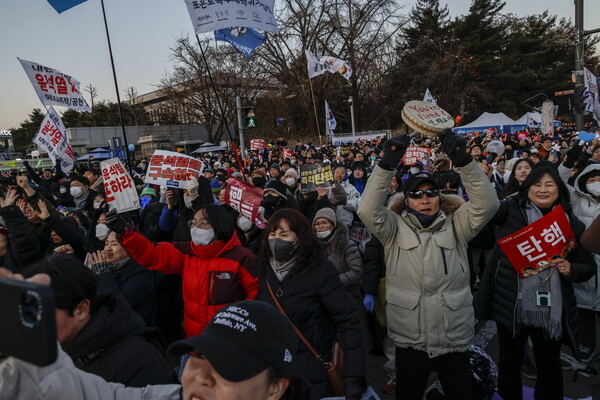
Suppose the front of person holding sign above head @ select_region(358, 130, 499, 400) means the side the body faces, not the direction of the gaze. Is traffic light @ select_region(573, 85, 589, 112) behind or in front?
behind

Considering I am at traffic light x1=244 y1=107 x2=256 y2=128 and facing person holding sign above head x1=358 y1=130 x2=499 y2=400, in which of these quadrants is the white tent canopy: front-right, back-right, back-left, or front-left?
back-left

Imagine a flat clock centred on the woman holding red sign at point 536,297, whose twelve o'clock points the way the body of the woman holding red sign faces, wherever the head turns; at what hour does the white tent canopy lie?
The white tent canopy is roughly at 6 o'clock from the woman holding red sign.

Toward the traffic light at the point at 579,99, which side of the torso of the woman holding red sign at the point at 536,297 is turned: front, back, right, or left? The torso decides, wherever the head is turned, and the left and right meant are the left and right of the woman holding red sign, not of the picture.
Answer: back

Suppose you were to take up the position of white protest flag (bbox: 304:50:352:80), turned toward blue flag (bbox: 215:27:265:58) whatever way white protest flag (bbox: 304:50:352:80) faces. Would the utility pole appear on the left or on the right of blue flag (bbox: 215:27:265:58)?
left

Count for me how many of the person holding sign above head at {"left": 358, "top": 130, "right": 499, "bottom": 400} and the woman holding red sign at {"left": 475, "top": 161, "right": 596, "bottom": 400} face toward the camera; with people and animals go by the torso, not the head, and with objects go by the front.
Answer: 2

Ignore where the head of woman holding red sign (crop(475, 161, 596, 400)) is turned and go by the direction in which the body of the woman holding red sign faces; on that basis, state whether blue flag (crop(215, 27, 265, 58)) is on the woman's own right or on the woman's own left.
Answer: on the woman's own right

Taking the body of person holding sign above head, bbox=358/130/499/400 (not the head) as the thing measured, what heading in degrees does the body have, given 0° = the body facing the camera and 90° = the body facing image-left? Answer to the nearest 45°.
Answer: approximately 0°

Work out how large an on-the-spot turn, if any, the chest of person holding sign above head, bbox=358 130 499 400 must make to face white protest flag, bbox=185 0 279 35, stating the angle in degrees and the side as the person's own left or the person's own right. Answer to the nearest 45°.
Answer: approximately 135° to the person's own right
